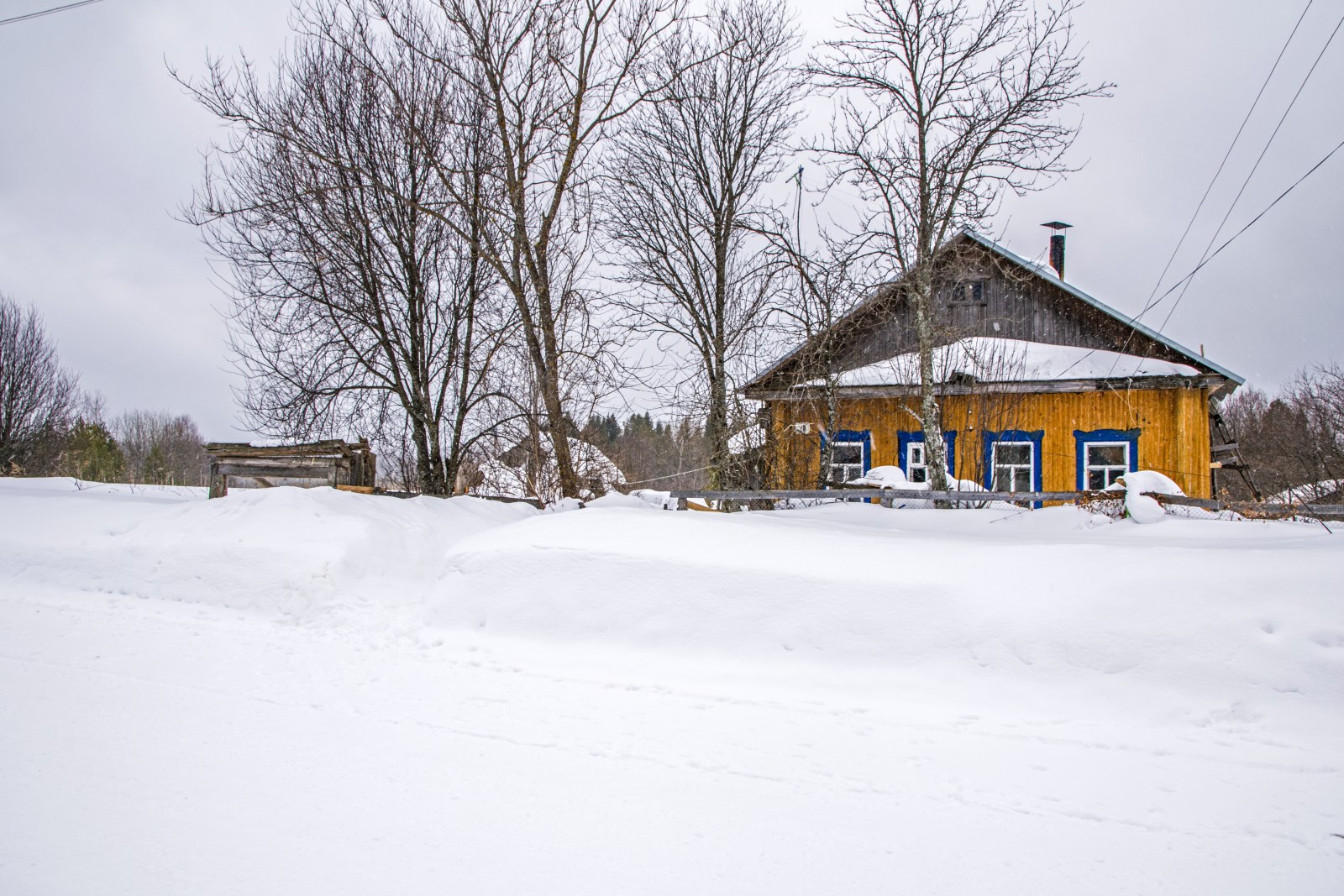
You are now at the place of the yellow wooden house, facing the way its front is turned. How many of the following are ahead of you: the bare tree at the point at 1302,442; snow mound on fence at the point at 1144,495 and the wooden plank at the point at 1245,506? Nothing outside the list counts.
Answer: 2

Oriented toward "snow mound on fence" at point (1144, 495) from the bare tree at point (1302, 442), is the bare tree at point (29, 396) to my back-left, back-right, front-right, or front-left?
front-right

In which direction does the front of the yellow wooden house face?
toward the camera

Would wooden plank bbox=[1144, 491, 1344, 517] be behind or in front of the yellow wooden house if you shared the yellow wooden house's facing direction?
in front

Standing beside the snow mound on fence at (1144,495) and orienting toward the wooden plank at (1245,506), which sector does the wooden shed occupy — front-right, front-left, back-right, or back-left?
back-left

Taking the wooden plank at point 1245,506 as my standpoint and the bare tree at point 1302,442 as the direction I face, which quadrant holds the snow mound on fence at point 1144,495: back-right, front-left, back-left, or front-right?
back-left

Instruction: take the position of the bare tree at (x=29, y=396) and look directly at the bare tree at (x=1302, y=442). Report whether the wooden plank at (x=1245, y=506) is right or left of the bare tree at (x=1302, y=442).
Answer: right

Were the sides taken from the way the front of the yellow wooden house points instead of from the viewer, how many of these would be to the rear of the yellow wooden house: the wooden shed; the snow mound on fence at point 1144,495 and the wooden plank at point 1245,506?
0

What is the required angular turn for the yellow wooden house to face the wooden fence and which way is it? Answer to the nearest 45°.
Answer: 0° — it already faces it

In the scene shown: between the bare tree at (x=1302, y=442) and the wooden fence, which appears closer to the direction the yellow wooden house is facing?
the wooden fence

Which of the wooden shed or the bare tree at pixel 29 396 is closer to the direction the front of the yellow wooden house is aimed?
the wooden shed

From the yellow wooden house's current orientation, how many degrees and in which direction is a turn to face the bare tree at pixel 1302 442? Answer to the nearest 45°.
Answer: approximately 135° to its left

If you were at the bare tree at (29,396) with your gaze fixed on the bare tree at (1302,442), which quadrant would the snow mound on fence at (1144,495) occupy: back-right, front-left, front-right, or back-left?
front-right

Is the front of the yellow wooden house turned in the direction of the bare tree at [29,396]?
no

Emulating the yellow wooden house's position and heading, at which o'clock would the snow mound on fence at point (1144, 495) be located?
The snow mound on fence is roughly at 12 o'clock from the yellow wooden house.
